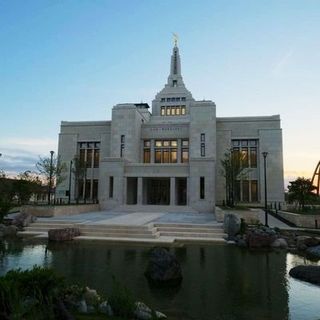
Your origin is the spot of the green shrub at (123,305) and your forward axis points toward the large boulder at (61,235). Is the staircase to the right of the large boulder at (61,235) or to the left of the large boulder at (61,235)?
right

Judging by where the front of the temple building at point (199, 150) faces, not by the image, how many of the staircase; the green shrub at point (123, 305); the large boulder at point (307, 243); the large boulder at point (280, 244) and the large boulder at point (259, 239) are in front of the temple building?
5

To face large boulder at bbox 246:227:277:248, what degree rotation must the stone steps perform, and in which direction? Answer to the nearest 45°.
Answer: approximately 45° to its left

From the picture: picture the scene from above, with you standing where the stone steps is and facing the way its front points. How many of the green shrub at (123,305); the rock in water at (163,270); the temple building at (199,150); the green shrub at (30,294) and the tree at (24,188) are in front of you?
3

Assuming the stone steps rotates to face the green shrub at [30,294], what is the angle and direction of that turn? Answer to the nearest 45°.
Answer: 0° — it already faces it

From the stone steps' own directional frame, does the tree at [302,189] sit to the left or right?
on its left

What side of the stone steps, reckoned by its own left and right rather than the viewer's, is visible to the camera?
front

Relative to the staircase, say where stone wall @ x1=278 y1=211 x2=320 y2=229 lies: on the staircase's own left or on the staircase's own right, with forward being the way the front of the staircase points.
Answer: on the staircase's own left

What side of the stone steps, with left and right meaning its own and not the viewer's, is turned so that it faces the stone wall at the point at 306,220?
left

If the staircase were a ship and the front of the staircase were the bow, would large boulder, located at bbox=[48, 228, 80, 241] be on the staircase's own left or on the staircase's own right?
on the staircase's own right

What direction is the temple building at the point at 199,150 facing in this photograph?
toward the camera

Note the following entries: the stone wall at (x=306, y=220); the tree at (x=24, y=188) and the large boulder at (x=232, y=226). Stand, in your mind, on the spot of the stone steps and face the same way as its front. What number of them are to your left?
2

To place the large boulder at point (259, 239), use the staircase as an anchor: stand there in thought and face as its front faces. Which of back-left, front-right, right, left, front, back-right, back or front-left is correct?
front-left

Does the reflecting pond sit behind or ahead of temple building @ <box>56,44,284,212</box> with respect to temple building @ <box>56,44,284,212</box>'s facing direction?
ahead

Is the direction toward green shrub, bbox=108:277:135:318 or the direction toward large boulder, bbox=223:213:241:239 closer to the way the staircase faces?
the green shrub
